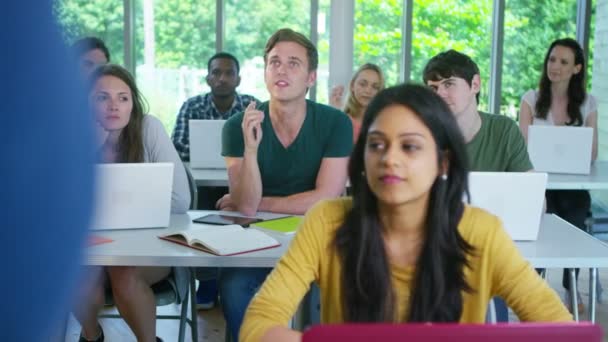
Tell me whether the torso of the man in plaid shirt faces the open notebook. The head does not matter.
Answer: yes

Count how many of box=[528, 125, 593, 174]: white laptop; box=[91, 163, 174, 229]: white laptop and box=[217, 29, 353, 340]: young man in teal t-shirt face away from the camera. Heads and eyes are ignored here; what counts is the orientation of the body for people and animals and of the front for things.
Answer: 2

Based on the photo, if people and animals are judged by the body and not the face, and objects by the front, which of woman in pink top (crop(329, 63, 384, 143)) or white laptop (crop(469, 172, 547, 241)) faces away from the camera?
the white laptop

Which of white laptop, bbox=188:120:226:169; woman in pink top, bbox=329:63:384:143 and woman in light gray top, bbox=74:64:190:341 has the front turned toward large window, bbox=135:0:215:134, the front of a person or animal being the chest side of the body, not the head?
the white laptop

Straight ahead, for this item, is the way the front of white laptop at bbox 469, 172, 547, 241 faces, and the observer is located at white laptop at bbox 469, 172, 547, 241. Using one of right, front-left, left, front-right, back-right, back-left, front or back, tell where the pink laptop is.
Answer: back

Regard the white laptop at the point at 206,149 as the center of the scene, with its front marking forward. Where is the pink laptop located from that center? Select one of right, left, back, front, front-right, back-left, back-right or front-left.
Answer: back

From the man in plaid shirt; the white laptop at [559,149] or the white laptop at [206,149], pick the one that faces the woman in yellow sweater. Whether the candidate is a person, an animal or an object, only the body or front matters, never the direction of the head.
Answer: the man in plaid shirt

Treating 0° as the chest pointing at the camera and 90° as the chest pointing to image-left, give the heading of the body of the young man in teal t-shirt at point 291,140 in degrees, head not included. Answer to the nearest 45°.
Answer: approximately 0°

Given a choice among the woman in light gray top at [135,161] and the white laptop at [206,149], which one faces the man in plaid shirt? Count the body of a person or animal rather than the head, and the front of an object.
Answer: the white laptop

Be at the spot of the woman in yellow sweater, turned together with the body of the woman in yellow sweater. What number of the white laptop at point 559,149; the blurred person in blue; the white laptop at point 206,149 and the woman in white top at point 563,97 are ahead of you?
1

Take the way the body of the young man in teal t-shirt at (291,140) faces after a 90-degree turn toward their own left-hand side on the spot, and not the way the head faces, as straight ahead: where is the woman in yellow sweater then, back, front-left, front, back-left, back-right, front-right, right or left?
right

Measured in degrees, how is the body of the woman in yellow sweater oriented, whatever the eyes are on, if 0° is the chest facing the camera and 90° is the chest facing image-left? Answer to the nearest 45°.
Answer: approximately 0°

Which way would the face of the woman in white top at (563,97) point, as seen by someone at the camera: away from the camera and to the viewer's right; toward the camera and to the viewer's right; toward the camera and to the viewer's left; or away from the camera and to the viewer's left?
toward the camera and to the viewer's left
